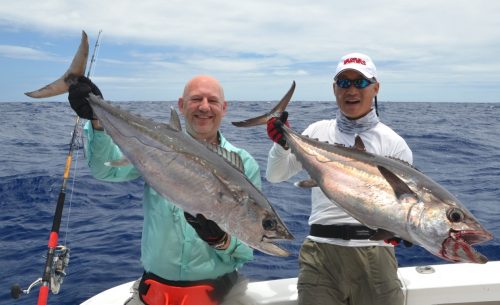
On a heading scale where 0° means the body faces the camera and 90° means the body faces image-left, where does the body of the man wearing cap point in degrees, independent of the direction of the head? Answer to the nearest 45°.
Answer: approximately 0°

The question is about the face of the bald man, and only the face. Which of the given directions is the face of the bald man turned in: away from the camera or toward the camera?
toward the camera

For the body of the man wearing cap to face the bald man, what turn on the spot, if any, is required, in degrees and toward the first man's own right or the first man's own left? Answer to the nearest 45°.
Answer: approximately 90° to the first man's own right

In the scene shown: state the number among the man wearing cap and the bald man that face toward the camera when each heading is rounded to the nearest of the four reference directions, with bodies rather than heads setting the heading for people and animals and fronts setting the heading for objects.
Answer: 2

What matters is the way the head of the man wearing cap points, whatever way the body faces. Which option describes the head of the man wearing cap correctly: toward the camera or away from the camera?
toward the camera

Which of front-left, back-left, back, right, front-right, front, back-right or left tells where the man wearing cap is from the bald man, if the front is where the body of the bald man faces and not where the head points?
left

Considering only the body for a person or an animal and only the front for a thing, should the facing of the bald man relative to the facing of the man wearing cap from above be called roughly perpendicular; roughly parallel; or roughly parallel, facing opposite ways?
roughly parallel

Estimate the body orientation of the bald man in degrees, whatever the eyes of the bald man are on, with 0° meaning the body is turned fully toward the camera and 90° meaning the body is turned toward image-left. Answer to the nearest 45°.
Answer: approximately 0°
